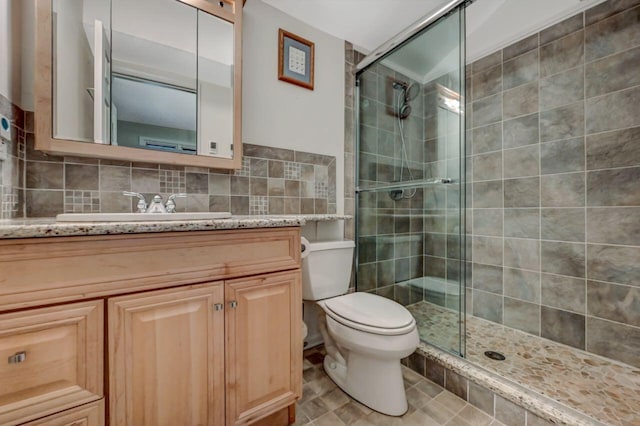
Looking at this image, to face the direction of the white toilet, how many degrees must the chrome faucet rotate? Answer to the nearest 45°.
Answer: approximately 45° to its left

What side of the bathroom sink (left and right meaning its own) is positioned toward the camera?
front

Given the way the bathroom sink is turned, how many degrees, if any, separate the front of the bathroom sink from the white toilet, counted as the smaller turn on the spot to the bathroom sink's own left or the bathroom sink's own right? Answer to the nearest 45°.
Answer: approximately 90° to the bathroom sink's own left

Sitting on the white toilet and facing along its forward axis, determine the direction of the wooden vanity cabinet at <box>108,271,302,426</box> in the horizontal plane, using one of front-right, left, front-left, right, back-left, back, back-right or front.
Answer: right

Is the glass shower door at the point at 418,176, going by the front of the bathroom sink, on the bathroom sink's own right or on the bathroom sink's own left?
on the bathroom sink's own left

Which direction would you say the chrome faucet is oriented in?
toward the camera

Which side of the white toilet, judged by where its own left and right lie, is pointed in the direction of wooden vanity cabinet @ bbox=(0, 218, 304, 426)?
right

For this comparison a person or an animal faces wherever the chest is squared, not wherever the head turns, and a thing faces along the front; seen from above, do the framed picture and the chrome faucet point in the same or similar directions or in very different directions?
same or similar directions
